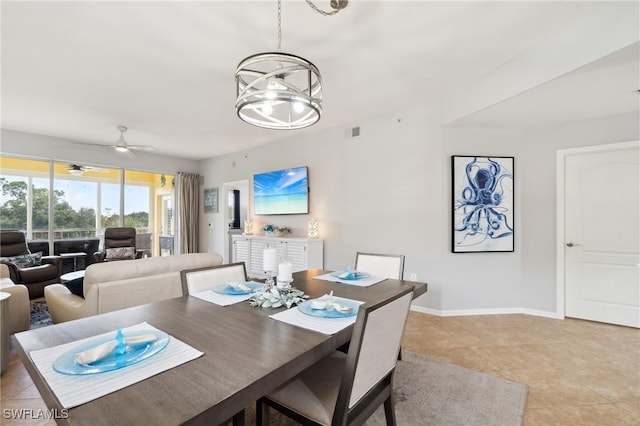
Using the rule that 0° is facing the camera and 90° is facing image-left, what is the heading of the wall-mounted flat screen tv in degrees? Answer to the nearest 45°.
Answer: approximately 45°

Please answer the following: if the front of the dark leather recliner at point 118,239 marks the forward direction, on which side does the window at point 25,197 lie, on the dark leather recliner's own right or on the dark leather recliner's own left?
on the dark leather recliner's own right

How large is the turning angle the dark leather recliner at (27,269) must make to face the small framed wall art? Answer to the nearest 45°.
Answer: approximately 45° to its left

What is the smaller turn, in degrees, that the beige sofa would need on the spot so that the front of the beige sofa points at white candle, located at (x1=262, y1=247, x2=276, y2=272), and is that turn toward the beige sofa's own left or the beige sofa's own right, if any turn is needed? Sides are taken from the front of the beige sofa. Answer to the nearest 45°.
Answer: approximately 180°

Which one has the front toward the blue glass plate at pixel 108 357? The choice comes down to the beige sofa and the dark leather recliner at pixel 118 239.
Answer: the dark leather recliner

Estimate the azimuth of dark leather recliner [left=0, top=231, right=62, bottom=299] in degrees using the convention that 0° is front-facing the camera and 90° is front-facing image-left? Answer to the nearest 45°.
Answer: approximately 315°

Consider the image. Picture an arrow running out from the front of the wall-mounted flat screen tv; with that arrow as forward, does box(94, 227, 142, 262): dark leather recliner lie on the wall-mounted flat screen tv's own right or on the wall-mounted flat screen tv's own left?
on the wall-mounted flat screen tv's own right

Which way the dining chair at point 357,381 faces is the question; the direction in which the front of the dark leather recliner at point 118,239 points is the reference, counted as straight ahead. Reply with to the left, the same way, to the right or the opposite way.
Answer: the opposite way

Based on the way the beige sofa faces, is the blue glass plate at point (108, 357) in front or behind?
behind

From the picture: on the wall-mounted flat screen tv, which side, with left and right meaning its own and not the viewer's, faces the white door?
left

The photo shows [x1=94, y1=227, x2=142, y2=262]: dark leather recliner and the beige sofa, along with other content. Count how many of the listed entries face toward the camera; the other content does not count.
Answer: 1
